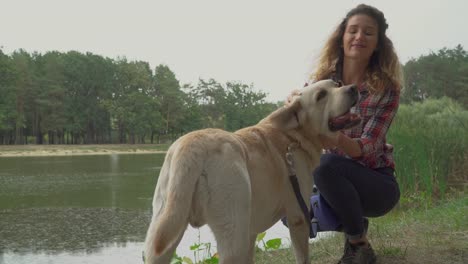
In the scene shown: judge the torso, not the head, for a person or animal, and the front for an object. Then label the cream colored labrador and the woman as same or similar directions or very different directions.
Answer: very different directions

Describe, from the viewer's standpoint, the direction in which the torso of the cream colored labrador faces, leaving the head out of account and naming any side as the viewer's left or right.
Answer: facing away from the viewer and to the right of the viewer

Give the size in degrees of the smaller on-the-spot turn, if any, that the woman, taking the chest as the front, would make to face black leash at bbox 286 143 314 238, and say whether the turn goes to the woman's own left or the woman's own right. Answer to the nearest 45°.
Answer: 0° — they already face it

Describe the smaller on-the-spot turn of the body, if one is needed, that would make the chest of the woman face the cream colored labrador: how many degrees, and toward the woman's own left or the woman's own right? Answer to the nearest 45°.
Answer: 0° — they already face it

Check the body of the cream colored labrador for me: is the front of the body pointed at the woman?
yes
